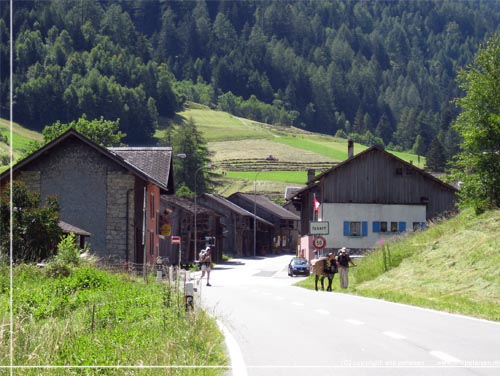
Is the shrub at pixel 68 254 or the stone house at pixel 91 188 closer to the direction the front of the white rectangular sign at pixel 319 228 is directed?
the shrub

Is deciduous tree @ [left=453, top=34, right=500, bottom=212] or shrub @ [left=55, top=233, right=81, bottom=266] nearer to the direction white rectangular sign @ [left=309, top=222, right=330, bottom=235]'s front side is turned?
the shrub

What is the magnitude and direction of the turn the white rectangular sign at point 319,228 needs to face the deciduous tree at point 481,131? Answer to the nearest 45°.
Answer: approximately 90° to its left

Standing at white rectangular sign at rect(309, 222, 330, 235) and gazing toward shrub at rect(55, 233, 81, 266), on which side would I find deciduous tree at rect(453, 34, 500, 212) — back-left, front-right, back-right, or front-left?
back-left

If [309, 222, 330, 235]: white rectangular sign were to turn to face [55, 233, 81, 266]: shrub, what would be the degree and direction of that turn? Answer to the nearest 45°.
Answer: approximately 45° to its right

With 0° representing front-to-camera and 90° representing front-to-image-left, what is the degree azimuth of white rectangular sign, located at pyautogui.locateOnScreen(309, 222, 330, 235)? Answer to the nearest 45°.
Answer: approximately 0°
